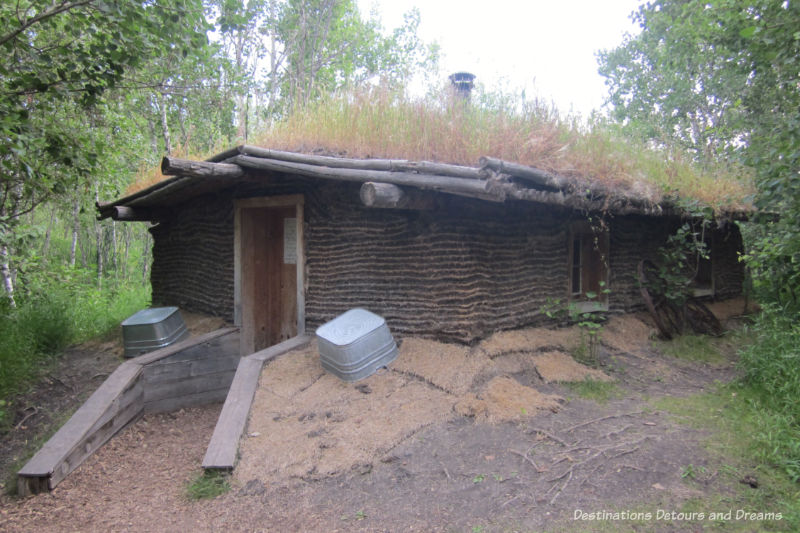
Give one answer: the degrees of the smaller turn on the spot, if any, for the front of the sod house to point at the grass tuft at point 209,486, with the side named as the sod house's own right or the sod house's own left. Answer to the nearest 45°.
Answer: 0° — it already faces it

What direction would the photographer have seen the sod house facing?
facing the viewer and to the left of the viewer

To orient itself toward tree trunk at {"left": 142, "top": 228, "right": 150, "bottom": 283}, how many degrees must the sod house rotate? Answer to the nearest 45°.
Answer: approximately 90° to its right

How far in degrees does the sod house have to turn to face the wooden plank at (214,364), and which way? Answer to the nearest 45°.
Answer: approximately 45° to its right

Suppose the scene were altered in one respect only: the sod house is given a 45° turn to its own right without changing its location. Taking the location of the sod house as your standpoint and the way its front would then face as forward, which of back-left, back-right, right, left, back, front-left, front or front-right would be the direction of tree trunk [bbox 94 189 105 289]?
front-right

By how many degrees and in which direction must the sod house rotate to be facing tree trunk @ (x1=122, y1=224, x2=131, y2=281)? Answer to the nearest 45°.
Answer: approximately 90° to its right

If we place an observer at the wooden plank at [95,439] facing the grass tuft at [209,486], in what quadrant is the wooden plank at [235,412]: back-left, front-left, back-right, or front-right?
front-left

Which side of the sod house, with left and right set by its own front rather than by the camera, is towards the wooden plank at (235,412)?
front
